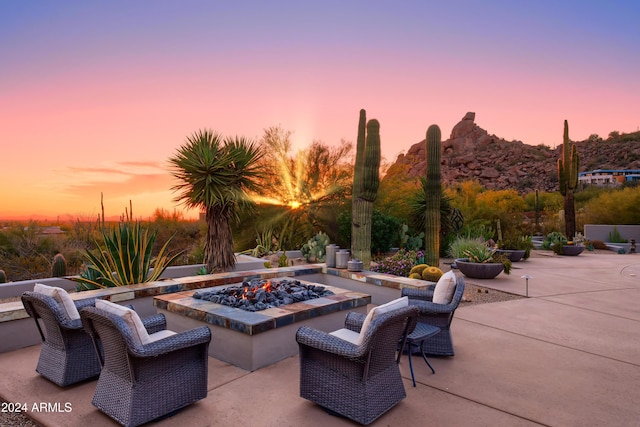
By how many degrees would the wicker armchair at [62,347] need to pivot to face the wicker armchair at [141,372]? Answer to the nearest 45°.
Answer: approximately 90° to its right

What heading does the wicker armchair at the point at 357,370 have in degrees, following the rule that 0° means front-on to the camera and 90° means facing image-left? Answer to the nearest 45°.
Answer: approximately 135°

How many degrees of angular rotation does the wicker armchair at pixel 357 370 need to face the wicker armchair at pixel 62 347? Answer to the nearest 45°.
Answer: approximately 45° to its left

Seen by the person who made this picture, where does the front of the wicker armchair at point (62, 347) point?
facing away from the viewer and to the right of the viewer

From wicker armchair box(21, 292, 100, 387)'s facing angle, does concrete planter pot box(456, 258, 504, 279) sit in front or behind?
in front

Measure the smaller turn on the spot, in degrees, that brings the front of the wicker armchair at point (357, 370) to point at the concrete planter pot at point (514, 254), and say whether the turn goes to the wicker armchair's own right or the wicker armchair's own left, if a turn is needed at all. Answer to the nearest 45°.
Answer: approximately 90° to the wicker armchair's own right

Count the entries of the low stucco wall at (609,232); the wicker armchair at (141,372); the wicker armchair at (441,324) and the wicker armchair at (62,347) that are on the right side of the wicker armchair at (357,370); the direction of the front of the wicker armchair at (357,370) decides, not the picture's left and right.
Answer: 2

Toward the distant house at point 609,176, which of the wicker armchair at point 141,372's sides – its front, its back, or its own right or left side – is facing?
front

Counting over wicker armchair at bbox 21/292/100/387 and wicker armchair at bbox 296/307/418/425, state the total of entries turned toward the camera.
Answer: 0

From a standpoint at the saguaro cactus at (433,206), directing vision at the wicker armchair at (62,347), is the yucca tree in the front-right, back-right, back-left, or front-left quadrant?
front-right

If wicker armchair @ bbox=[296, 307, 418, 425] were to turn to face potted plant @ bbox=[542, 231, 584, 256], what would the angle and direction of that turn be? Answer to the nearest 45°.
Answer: approximately 90° to its right

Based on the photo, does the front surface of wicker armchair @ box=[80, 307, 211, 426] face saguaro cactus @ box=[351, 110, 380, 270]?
yes

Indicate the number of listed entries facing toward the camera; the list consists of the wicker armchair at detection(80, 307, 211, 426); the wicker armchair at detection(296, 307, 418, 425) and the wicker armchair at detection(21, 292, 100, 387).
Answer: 0

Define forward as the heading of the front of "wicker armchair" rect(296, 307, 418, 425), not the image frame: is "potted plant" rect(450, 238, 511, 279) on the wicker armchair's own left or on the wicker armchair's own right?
on the wicker armchair's own right

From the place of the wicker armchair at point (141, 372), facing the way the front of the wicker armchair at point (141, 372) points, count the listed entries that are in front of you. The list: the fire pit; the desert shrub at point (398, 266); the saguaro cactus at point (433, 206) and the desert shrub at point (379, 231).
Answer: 4

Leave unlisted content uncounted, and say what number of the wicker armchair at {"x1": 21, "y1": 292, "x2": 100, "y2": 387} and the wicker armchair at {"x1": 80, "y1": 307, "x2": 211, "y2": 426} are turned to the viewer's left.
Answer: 0

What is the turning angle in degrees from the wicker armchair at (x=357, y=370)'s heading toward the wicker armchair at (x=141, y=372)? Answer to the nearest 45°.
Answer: approximately 45° to its left

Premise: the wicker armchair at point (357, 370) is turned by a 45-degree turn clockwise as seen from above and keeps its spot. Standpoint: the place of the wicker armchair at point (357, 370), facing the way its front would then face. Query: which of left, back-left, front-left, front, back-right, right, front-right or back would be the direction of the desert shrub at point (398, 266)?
front

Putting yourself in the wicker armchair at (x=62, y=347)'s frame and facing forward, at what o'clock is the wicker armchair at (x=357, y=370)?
the wicker armchair at (x=357, y=370) is roughly at 3 o'clock from the wicker armchair at (x=62, y=347).
